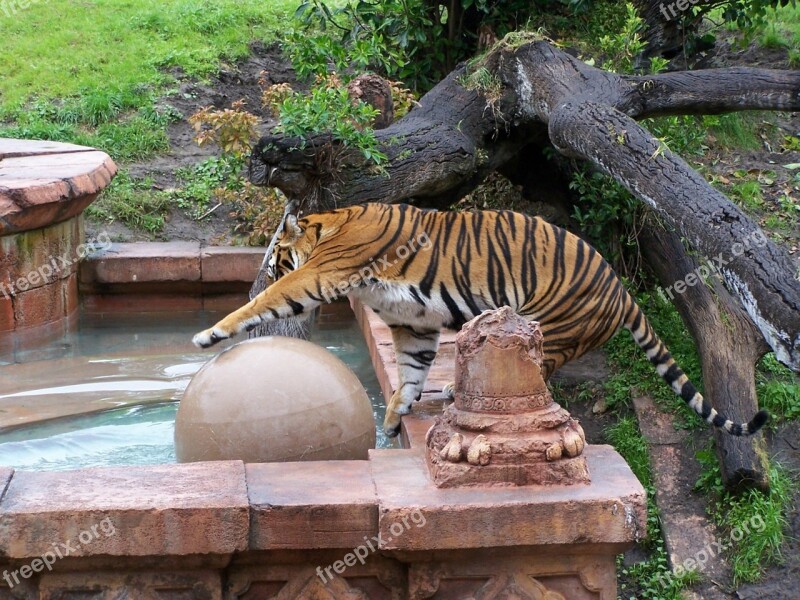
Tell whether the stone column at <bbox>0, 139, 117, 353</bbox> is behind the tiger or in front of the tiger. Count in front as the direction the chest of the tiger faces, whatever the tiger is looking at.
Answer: in front

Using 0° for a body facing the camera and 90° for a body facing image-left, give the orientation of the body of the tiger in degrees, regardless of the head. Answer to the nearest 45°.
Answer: approximately 90°

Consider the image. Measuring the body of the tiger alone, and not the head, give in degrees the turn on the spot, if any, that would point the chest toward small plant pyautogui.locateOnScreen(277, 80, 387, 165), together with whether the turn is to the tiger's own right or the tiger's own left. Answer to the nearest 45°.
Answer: approximately 45° to the tiger's own right

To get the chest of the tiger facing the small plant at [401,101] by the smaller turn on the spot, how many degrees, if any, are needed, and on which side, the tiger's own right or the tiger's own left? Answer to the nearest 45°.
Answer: approximately 90° to the tiger's own right

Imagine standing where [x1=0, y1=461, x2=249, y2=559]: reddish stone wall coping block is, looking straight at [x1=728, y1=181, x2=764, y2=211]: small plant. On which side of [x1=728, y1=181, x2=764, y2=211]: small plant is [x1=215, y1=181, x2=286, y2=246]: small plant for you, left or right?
left

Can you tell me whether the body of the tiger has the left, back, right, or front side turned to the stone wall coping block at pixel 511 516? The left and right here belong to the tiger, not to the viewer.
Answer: left

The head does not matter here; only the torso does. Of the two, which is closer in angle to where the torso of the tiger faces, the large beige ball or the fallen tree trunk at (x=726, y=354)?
the large beige ball

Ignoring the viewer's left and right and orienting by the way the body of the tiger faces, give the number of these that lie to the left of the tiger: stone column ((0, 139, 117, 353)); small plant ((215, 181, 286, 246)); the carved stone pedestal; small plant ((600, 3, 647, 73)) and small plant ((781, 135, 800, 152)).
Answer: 1

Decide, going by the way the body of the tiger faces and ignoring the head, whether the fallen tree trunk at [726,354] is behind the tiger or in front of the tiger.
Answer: behind

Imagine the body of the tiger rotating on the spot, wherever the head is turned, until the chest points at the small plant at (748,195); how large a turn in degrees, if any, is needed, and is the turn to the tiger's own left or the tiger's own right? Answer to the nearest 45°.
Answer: approximately 135° to the tiger's own right

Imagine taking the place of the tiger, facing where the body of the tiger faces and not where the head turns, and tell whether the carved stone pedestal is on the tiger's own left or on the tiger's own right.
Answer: on the tiger's own left

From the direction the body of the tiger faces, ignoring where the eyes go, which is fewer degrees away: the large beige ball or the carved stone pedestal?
the large beige ball

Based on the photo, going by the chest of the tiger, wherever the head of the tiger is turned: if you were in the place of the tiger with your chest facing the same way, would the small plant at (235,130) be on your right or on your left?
on your right

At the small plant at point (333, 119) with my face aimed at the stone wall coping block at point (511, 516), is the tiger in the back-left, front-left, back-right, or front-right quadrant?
front-left

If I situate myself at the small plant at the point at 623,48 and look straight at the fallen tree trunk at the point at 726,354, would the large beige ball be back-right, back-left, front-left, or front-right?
front-right

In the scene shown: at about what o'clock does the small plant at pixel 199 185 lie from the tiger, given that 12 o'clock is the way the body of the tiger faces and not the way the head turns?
The small plant is roughly at 2 o'clock from the tiger.
